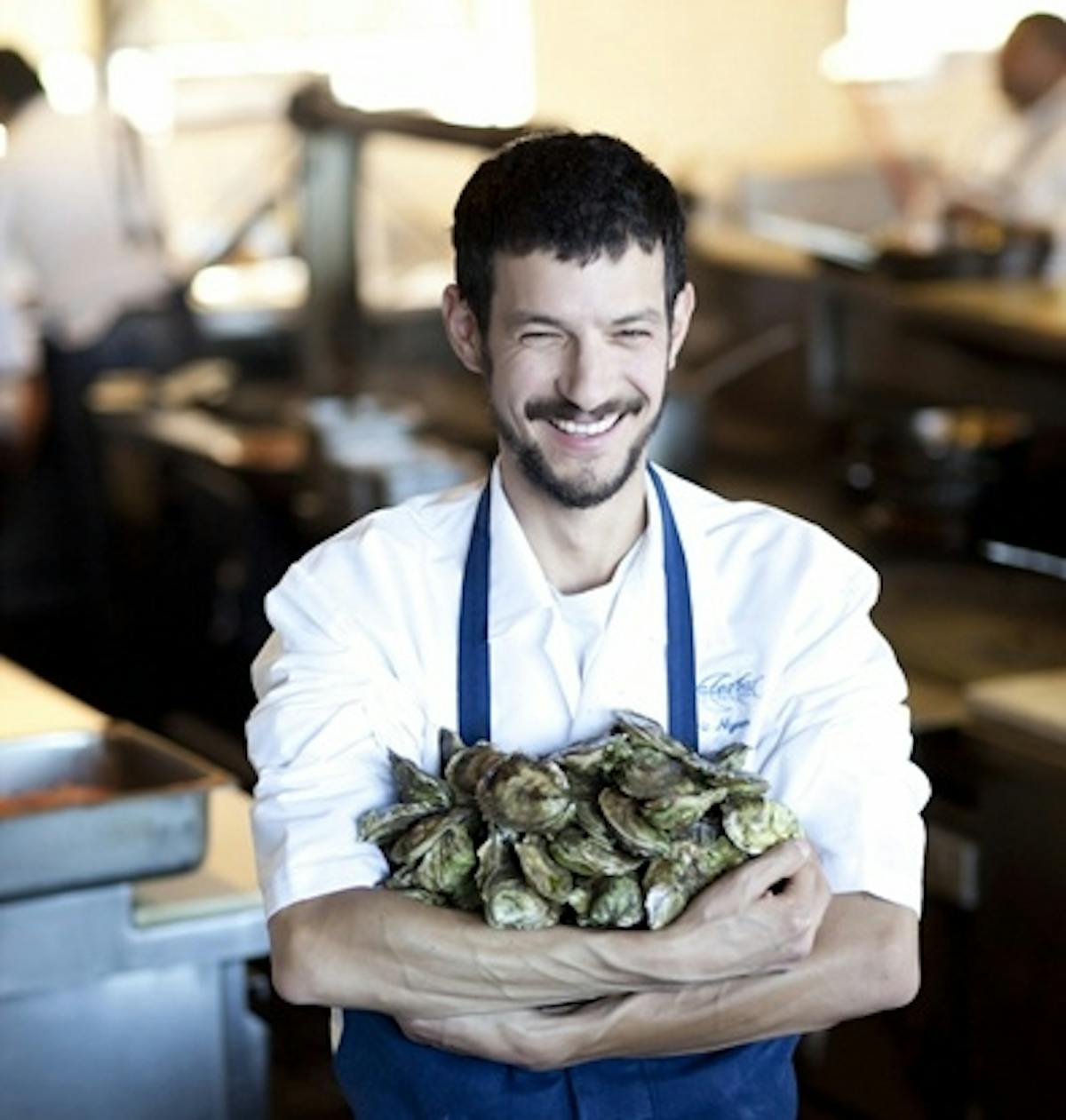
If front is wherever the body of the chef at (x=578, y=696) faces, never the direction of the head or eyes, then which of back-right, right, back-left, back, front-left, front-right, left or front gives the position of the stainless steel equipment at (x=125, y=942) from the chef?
back-right

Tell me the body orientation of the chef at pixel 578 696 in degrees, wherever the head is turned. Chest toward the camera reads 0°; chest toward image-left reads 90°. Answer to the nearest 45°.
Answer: approximately 0°

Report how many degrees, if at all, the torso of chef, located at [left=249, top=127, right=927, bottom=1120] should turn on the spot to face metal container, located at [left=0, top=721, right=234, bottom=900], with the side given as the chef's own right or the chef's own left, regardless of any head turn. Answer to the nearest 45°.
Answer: approximately 135° to the chef's own right

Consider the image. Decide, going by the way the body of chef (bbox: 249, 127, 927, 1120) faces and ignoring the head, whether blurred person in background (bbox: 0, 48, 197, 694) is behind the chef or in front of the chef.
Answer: behind

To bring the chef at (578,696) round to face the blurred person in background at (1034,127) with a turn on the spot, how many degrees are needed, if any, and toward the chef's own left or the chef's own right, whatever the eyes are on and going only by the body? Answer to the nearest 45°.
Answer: approximately 180°
